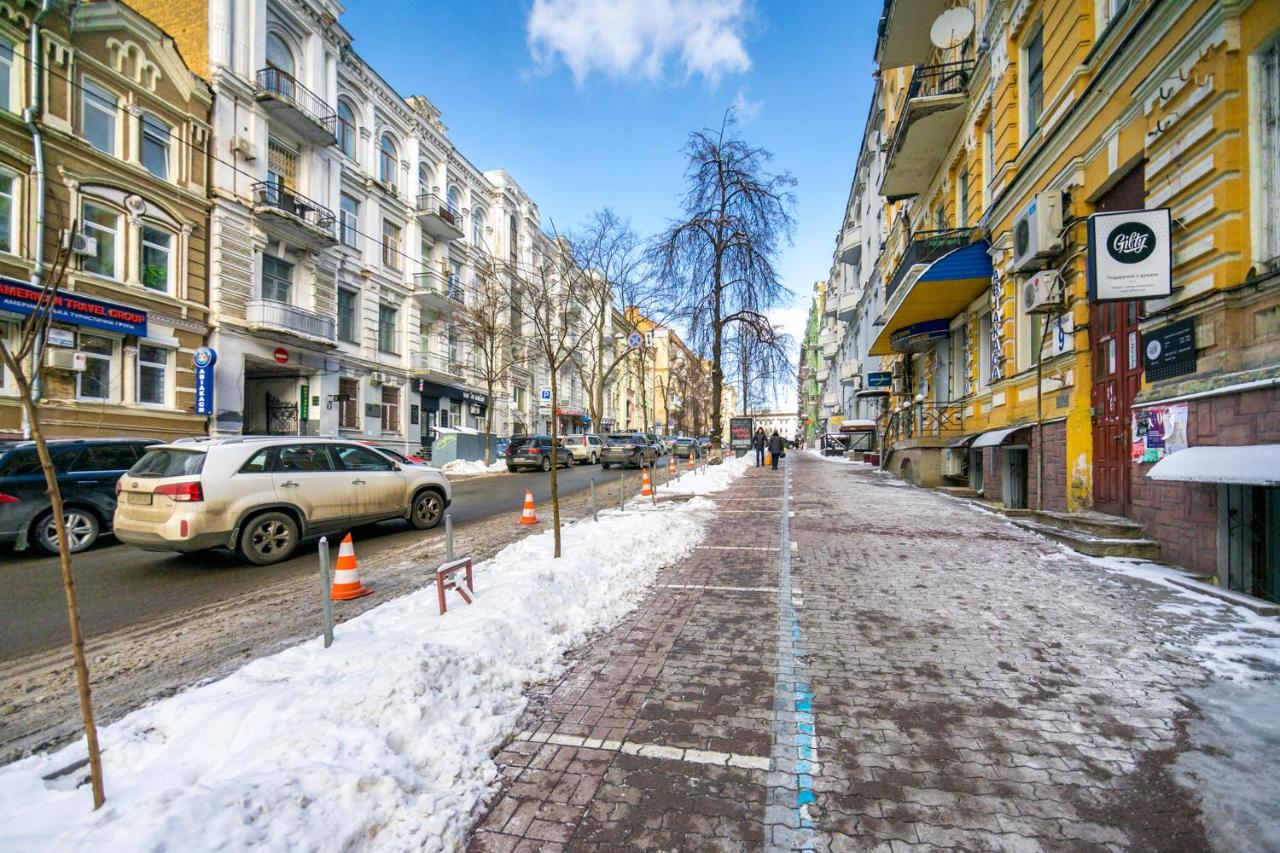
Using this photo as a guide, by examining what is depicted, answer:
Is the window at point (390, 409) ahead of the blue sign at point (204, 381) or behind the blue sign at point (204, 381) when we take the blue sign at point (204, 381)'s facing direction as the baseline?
behind

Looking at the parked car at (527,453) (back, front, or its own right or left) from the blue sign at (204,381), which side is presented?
back

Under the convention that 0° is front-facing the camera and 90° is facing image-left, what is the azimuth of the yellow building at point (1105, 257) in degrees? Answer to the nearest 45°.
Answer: approximately 45°

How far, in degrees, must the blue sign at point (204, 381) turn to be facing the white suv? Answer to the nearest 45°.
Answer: approximately 45° to its left

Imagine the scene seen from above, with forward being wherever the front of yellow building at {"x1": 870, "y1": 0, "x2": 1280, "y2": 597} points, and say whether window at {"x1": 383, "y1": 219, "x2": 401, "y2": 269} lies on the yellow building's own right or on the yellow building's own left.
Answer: on the yellow building's own right

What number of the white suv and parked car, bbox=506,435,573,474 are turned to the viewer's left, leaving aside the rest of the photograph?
0

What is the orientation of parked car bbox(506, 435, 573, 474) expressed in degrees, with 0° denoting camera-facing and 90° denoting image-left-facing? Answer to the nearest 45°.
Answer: approximately 225°

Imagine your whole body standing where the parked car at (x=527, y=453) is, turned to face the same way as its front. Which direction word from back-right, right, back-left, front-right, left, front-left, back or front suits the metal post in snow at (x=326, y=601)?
back-right

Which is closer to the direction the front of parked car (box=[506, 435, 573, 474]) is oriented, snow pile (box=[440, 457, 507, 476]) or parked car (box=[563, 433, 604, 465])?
the parked car

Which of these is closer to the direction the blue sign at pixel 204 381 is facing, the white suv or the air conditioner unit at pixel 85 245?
the air conditioner unit

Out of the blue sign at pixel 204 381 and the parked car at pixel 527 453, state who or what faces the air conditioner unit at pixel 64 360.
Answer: the blue sign

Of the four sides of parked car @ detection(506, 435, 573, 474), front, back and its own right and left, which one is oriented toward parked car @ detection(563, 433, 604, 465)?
front

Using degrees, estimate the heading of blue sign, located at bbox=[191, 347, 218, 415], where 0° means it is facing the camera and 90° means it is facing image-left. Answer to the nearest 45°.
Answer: approximately 45°

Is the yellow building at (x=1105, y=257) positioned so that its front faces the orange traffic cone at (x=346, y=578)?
yes

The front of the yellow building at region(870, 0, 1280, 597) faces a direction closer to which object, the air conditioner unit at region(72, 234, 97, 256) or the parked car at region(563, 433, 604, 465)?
the air conditioner unit

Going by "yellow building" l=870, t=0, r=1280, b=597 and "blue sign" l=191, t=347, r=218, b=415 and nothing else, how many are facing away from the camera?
0

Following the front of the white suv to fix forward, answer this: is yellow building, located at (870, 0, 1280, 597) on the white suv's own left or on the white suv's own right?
on the white suv's own right
